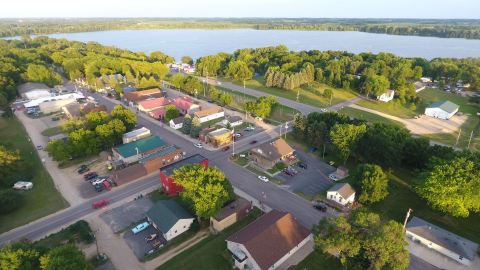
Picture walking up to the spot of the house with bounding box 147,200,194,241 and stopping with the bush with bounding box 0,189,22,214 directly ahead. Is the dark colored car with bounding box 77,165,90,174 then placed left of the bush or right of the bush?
right

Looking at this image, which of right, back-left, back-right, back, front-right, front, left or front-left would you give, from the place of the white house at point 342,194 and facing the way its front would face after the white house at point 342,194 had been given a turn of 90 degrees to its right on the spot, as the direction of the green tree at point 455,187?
back-right

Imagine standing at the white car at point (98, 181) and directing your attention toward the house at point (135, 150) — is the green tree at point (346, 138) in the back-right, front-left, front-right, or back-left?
front-right

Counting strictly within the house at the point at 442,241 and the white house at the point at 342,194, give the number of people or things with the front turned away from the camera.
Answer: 0

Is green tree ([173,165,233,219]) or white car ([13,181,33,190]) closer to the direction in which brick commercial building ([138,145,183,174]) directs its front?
the green tree

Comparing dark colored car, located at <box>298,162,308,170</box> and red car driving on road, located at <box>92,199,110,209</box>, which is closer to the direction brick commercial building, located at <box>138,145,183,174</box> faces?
the dark colored car

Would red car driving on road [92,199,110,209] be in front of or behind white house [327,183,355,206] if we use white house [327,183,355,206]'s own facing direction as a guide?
in front

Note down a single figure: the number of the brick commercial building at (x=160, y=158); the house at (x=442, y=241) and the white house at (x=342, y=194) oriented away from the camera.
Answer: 0

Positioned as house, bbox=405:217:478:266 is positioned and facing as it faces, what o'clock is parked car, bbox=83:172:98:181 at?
The parked car is roughly at 1 o'clock from the house.

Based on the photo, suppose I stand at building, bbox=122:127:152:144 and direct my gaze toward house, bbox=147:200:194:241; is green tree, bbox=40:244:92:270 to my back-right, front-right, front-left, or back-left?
front-right

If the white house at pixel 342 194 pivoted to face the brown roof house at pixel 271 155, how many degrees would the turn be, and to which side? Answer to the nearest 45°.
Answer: approximately 90° to its right

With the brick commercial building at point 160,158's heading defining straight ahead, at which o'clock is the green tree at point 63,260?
The green tree is roughly at 2 o'clock from the brick commercial building.

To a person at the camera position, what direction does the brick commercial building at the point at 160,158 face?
facing the viewer and to the right of the viewer

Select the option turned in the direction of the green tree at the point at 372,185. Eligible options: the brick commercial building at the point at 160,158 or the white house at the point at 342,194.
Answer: the brick commercial building

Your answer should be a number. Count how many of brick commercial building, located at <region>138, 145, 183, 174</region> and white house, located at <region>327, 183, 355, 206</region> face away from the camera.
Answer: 0

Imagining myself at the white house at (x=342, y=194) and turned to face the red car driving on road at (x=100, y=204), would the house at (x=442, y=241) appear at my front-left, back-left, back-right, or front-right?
back-left

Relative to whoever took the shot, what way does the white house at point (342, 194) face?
facing the viewer and to the left of the viewer
